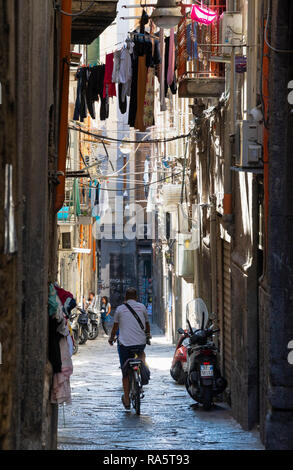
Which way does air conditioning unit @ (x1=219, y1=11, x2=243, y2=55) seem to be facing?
to the viewer's left

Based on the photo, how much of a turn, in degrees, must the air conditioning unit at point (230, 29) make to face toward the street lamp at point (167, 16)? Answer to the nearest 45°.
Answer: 0° — it already faces it

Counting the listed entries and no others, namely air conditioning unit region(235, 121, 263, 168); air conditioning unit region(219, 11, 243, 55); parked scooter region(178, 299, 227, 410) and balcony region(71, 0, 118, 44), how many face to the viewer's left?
2

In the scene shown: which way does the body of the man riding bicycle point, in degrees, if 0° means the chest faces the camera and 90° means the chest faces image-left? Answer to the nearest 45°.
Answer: approximately 180°

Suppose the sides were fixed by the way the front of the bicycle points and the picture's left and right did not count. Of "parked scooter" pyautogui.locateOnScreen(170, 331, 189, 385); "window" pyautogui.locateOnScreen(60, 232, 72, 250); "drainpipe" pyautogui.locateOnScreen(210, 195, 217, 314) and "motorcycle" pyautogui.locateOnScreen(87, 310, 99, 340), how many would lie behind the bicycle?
0

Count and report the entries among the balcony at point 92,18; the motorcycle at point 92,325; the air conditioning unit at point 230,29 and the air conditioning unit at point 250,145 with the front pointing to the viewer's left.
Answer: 2

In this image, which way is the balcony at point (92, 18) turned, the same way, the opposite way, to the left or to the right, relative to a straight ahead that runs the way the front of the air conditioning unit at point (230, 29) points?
the opposite way

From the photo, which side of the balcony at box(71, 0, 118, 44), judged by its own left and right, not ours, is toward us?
right

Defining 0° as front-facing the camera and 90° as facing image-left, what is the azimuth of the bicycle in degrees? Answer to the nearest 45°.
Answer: approximately 180°

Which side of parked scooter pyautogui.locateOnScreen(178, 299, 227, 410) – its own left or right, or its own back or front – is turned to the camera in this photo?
back
